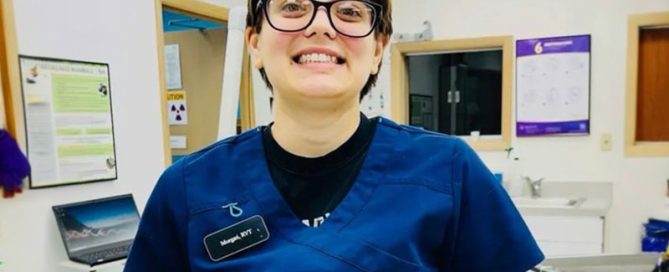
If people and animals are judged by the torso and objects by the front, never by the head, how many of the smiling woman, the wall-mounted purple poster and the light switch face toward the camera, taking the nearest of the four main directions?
3

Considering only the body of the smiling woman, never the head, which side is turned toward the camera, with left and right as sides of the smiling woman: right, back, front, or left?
front

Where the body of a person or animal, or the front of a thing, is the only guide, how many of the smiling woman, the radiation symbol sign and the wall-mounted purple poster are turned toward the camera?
3

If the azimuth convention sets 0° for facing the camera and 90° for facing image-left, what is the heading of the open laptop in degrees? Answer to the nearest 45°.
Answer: approximately 315°

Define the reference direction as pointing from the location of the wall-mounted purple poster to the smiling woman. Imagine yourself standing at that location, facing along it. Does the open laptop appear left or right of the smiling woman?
right

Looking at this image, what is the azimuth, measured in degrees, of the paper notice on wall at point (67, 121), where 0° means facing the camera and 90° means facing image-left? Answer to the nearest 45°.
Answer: approximately 315°

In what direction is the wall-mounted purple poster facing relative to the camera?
toward the camera

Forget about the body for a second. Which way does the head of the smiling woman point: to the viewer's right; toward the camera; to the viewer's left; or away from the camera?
toward the camera

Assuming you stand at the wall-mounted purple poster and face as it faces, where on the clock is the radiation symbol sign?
The radiation symbol sign is roughly at 2 o'clock from the wall-mounted purple poster.

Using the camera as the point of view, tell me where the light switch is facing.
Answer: facing the viewer

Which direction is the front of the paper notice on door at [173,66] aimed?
toward the camera

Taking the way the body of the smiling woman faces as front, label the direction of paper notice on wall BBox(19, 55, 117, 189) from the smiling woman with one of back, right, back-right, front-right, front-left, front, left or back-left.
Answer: back-right

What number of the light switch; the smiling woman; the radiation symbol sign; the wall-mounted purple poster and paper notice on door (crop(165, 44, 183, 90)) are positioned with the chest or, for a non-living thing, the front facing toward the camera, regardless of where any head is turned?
5

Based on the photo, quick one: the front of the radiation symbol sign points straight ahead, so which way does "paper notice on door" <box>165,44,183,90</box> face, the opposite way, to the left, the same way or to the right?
the same way
